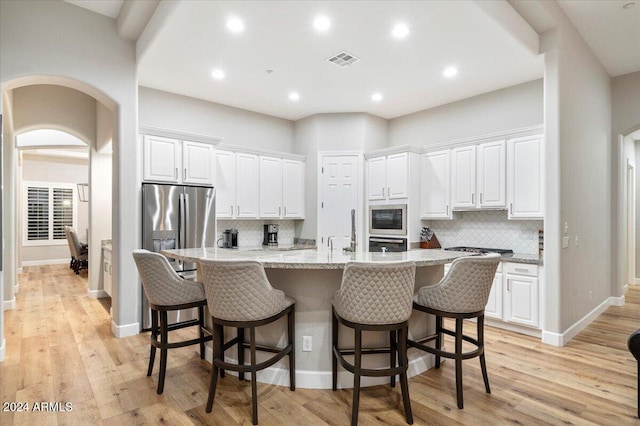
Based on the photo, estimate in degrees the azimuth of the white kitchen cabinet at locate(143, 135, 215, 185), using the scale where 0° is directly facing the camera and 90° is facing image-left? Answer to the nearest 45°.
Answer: approximately 315°

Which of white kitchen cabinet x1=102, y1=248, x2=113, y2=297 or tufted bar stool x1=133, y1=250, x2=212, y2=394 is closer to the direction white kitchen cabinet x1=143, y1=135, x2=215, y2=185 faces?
the tufted bar stool

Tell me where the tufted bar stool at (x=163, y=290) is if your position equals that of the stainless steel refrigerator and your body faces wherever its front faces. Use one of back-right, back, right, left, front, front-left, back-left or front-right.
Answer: front-right

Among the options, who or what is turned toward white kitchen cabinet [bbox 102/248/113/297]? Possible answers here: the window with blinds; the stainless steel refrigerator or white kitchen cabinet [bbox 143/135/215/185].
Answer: the window with blinds

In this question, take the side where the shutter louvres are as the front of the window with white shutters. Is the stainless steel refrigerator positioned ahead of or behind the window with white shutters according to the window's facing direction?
ahead

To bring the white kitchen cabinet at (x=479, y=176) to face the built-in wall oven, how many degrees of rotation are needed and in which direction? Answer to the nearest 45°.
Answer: approximately 45° to its right

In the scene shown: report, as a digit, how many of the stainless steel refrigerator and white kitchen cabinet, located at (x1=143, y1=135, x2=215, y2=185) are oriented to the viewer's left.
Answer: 0
